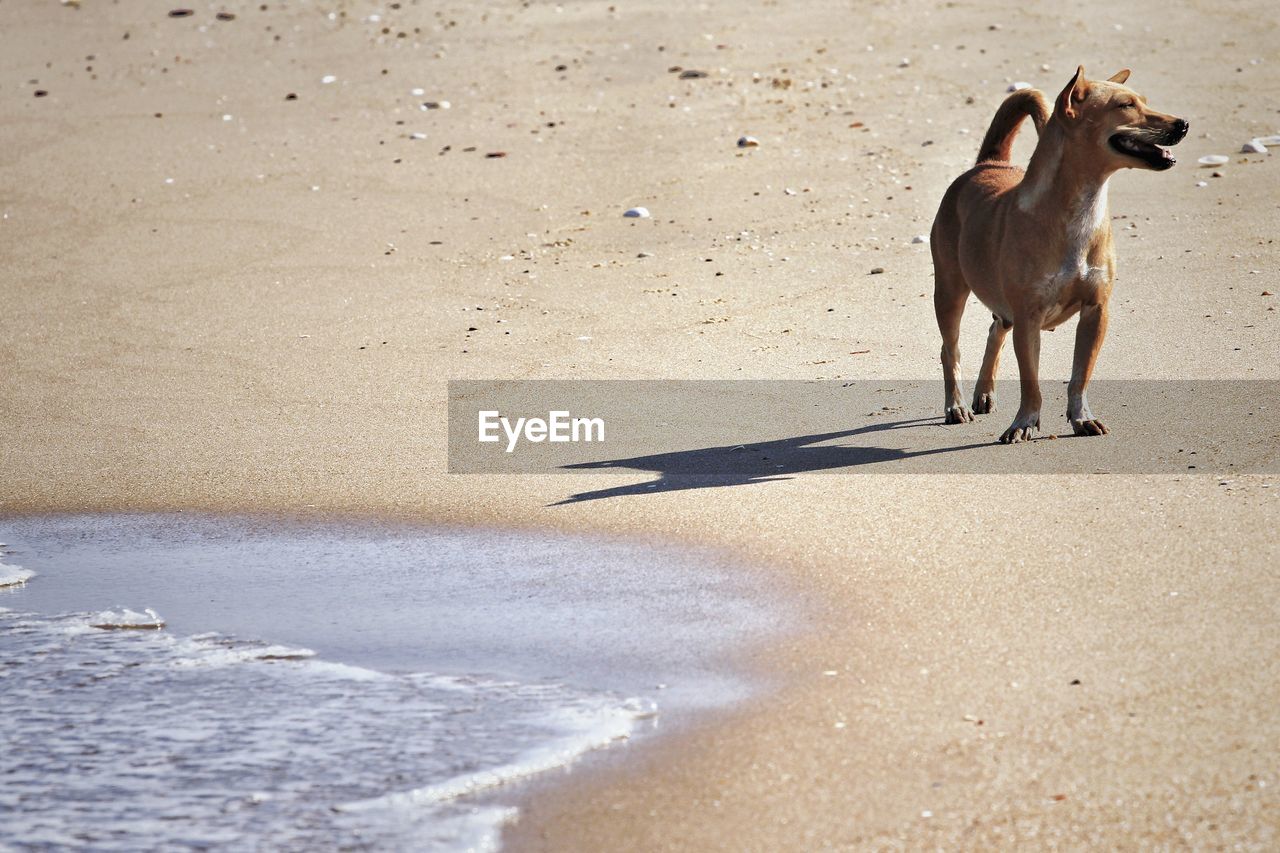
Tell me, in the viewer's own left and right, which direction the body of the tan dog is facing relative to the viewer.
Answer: facing the viewer and to the right of the viewer
